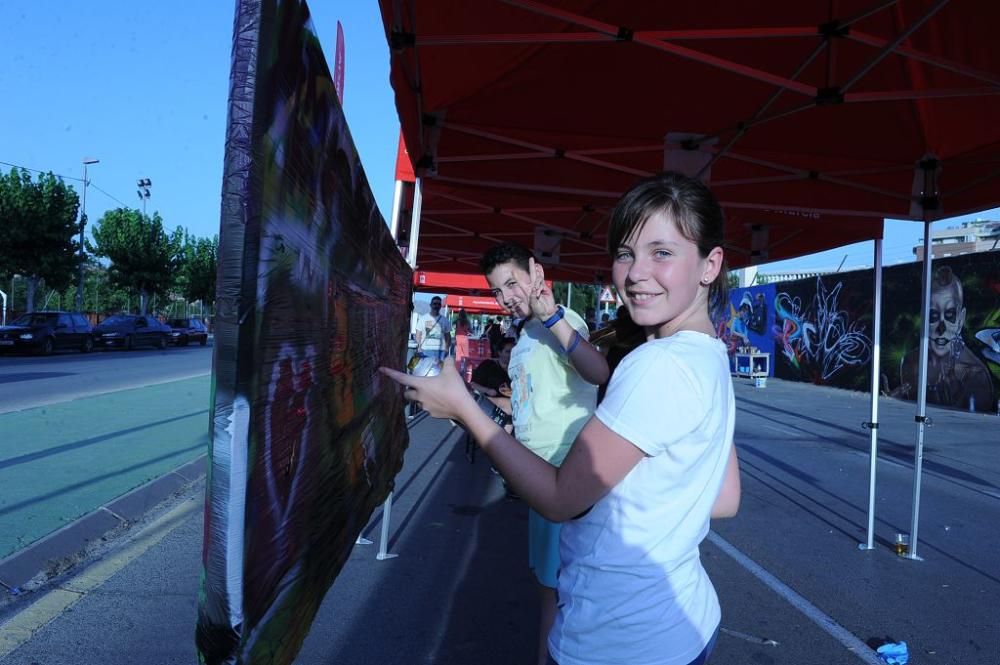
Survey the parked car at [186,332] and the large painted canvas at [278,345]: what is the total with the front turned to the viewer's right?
1

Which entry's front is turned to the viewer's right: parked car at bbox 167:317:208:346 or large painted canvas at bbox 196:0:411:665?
the large painted canvas

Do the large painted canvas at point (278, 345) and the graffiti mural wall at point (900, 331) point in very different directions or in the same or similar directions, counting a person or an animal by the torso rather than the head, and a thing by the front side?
very different directions

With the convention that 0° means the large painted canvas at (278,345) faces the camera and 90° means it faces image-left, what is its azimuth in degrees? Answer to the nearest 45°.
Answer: approximately 270°

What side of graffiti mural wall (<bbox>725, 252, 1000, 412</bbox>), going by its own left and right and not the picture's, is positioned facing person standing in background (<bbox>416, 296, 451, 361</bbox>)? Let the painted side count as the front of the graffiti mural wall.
front

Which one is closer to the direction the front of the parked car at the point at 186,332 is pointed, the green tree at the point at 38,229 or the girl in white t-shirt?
the green tree

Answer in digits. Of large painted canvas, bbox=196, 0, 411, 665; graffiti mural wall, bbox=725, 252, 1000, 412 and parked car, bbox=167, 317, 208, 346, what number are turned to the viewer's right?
1

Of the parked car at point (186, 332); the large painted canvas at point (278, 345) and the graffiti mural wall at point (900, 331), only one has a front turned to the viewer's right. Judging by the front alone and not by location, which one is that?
the large painted canvas

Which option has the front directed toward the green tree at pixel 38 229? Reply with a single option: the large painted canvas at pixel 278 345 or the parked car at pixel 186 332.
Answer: the parked car

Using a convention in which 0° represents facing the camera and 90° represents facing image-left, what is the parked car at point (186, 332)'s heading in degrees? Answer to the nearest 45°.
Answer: approximately 45°

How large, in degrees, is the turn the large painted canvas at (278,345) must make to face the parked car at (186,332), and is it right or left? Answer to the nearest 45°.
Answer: approximately 90° to its left

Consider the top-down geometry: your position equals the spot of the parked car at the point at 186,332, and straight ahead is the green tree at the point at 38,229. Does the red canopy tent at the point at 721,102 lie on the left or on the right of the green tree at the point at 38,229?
left

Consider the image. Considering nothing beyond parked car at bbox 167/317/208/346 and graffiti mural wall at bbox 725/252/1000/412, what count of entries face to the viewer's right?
0

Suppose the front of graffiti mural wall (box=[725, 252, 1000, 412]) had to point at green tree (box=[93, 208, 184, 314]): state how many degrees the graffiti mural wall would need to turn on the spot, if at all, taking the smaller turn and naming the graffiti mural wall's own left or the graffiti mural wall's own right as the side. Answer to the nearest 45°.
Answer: approximately 45° to the graffiti mural wall's own right

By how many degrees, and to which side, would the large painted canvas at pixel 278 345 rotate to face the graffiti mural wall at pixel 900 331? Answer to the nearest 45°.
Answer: approximately 45° to its left
